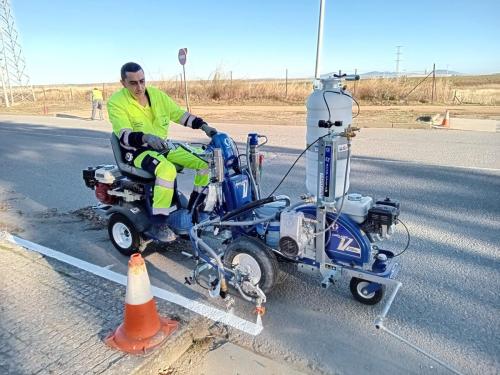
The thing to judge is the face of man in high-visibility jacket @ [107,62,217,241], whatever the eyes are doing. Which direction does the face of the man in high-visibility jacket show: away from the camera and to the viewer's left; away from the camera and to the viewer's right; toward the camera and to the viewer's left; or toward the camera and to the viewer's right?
toward the camera and to the viewer's right

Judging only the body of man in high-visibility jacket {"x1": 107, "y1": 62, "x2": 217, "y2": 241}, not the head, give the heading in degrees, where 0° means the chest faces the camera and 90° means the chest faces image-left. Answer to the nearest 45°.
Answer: approximately 315°

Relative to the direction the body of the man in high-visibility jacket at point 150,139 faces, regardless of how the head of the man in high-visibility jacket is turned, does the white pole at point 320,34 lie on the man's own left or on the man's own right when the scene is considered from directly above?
on the man's own left

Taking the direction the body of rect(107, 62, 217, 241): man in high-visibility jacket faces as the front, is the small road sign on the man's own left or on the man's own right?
on the man's own left

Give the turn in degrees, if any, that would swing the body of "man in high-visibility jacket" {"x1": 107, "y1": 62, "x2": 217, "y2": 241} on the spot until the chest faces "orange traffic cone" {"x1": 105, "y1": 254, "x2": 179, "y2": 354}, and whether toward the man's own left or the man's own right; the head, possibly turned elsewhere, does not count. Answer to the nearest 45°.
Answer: approximately 45° to the man's own right

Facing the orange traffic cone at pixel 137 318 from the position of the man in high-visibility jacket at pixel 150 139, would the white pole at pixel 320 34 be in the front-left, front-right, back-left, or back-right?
front-left
